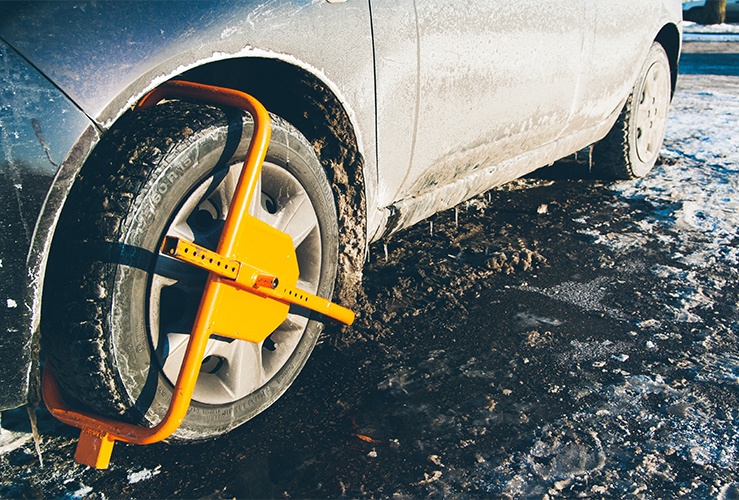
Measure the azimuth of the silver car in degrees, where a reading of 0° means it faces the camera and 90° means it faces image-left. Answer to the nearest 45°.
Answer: approximately 45°
